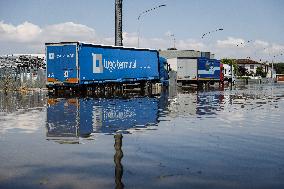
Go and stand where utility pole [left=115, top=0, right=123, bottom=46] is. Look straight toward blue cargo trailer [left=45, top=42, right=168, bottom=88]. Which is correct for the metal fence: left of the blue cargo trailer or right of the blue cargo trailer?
right

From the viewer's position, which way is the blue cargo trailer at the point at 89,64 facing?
facing away from the viewer and to the right of the viewer

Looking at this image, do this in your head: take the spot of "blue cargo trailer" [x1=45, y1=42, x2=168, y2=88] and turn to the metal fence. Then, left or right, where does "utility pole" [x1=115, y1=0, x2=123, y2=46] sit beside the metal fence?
right

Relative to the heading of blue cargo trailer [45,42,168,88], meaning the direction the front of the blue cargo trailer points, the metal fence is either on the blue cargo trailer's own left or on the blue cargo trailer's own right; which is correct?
on the blue cargo trailer's own left

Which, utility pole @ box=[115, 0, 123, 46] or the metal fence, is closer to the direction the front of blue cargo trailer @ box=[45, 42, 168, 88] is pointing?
the utility pole
